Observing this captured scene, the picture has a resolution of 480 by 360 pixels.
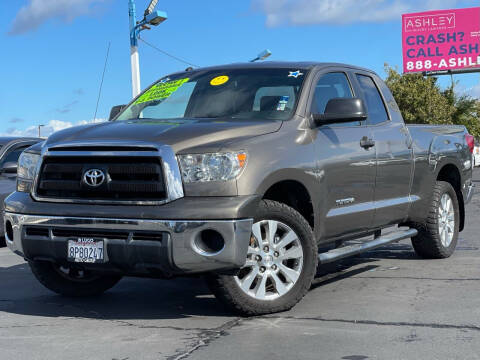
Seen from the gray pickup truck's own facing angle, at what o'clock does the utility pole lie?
The utility pole is roughly at 4 o'clock from the gray pickup truck.

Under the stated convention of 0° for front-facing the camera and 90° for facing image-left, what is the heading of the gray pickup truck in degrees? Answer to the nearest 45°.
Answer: approximately 45°
